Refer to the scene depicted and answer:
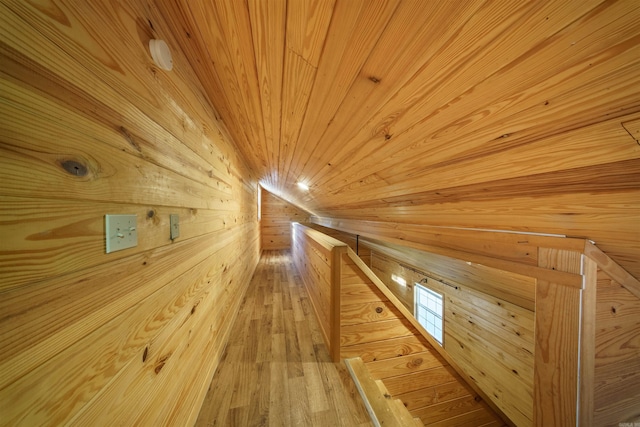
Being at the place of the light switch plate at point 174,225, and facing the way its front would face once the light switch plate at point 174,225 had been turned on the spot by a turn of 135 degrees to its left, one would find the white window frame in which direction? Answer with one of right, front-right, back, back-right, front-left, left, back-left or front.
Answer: right

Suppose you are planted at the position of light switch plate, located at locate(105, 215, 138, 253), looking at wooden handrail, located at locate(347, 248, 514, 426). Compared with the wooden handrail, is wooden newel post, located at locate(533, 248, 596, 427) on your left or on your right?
right

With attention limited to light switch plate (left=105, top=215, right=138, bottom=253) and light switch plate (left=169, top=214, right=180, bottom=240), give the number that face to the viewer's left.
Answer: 0

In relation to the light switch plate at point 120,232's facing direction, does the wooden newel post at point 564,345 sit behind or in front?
in front

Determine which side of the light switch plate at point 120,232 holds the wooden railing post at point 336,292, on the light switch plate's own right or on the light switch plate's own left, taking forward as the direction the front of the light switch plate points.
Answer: on the light switch plate's own left

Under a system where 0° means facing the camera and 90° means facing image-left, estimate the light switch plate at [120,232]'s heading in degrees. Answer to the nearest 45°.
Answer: approximately 315°

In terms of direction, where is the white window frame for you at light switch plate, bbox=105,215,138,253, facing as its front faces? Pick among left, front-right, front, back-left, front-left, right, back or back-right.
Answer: front-left
